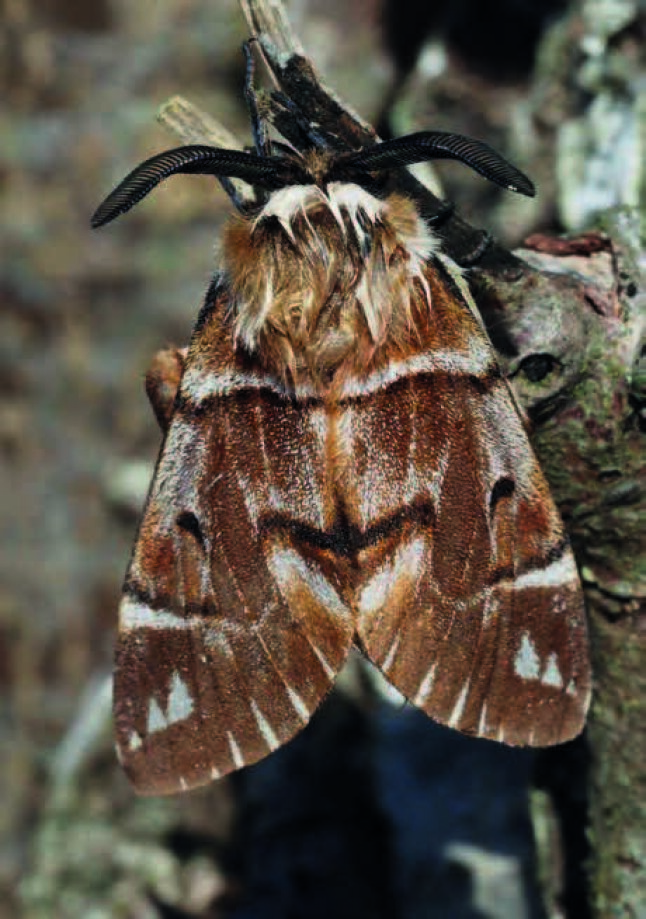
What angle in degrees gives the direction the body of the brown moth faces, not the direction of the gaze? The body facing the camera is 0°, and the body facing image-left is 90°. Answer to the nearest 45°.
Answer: approximately 180°
